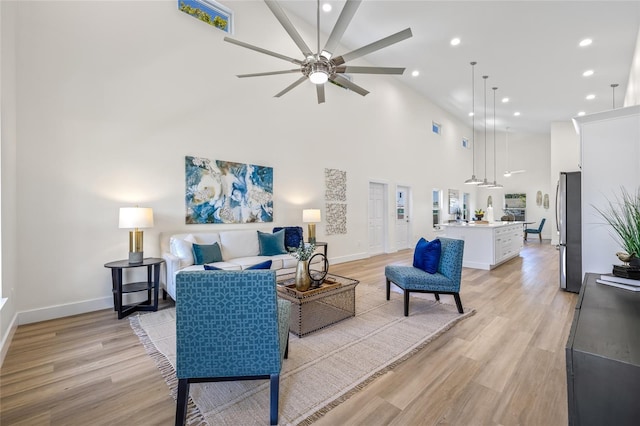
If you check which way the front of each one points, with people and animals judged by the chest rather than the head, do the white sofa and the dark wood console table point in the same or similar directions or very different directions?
very different directions

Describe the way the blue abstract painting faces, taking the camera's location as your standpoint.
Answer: facing the viewer and to the right of the viewer

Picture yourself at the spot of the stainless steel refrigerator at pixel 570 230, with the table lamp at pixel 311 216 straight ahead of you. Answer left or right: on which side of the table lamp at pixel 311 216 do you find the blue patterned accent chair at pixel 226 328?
left

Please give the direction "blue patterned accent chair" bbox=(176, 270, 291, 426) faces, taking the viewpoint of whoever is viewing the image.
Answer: facing away from the viewer

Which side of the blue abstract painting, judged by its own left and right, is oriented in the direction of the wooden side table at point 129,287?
right

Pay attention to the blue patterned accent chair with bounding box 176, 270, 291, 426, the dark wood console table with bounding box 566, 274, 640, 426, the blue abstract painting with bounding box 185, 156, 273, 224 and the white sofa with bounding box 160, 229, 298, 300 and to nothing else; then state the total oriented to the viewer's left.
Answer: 1

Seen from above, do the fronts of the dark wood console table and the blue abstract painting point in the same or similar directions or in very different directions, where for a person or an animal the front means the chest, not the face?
very different directions

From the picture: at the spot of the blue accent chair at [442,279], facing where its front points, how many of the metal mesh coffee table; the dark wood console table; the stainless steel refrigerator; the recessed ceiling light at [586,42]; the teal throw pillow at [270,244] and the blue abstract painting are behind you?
2

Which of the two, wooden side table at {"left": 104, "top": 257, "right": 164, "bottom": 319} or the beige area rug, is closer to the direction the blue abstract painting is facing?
the beige area rug

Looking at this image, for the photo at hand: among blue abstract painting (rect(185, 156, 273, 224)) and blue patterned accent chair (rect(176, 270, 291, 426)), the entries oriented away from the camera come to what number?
1

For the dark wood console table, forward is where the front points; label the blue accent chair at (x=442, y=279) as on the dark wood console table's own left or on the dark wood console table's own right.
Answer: on the dark wood console table's own right

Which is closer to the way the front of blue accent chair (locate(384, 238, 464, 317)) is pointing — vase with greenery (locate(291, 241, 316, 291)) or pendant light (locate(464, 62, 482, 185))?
the vase with greenery

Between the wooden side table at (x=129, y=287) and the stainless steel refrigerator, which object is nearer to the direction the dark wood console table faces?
the wooden side table

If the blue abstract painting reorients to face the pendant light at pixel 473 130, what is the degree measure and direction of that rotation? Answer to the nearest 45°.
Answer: approximately 45° to its left

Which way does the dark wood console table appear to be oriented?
to the viewer's left

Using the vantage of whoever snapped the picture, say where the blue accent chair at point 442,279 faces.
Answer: facing the viewer and to the left of the viewer
